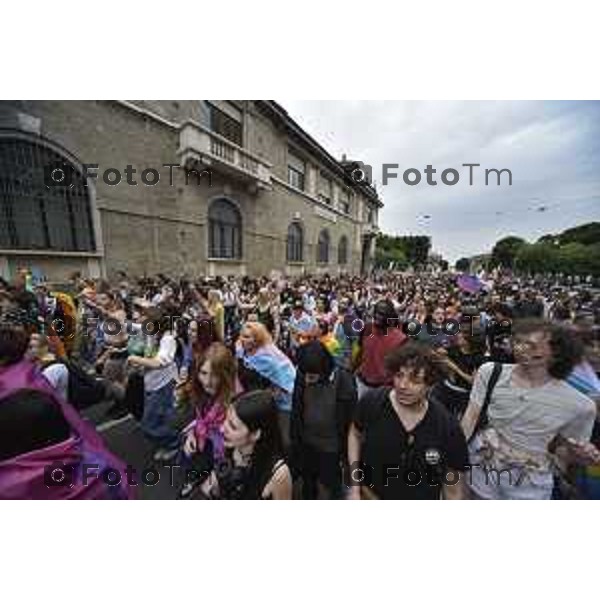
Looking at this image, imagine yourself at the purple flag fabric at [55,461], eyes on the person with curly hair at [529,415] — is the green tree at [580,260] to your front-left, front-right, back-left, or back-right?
front-left

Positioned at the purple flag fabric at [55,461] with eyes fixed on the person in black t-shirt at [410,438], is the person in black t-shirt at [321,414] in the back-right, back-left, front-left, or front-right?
front-left

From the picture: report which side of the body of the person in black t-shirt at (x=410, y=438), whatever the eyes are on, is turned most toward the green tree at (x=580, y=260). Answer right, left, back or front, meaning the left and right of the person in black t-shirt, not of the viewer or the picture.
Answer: back

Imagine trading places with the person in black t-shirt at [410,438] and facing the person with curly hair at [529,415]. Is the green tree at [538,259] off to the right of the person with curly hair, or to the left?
left

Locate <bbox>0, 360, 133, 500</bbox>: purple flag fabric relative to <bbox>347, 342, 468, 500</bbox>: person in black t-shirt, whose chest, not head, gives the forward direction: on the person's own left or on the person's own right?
on the person's own right

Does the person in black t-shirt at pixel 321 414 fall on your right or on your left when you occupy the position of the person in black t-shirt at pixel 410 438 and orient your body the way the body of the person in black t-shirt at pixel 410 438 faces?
on your right

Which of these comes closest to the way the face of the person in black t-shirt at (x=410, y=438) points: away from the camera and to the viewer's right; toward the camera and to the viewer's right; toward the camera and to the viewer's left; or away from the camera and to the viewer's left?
toward the camera and to the viewer's left

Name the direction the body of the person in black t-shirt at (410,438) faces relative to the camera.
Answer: toward the camera

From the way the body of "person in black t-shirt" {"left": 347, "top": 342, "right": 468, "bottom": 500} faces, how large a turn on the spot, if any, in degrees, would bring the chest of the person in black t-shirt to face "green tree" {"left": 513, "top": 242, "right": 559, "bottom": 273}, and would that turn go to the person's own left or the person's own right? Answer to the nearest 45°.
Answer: approximately 180°

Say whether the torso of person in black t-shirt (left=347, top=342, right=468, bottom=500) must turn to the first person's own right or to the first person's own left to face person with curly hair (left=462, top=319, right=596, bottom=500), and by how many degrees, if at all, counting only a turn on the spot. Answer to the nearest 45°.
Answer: approximately 135° to the first person's own left
